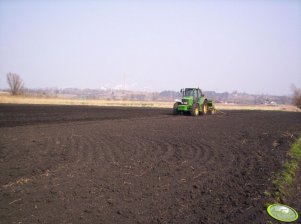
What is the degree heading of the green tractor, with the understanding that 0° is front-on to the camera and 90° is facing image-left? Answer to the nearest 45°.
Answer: approximately 45°
